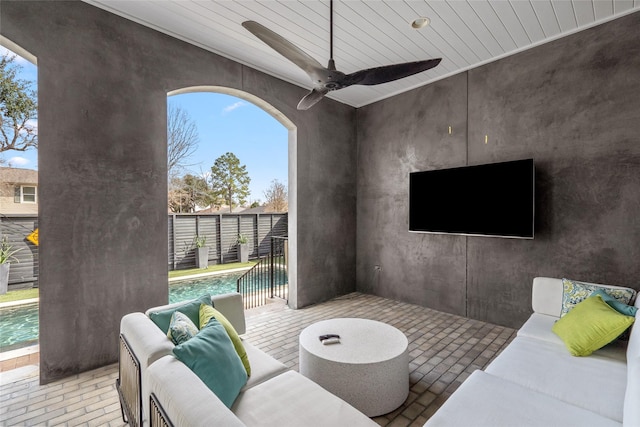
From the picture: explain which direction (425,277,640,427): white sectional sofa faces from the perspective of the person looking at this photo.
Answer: facing to the left of the viewer

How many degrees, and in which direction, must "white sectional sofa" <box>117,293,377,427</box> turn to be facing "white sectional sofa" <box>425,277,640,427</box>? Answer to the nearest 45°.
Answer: approximately 45° to its right

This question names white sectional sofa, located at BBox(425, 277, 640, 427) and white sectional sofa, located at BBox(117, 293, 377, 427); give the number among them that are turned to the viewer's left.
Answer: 1

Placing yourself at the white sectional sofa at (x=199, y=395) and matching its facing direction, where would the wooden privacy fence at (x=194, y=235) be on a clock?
The wooden privacy fence is roughly at 10 o'clock from the white sectional sofa.

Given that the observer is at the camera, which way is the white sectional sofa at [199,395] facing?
facing away from the viewer and to the right of the viewer

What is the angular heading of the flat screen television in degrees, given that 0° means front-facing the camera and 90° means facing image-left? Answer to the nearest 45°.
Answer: approximately 45°

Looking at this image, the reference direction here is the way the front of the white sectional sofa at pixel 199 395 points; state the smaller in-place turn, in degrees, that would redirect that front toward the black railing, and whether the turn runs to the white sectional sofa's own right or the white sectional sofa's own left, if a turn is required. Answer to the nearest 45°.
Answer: approximately 45° to the white sectional sofa's own left

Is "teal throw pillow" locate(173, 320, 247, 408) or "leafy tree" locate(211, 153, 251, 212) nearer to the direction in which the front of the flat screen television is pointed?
the teal throw pillow
